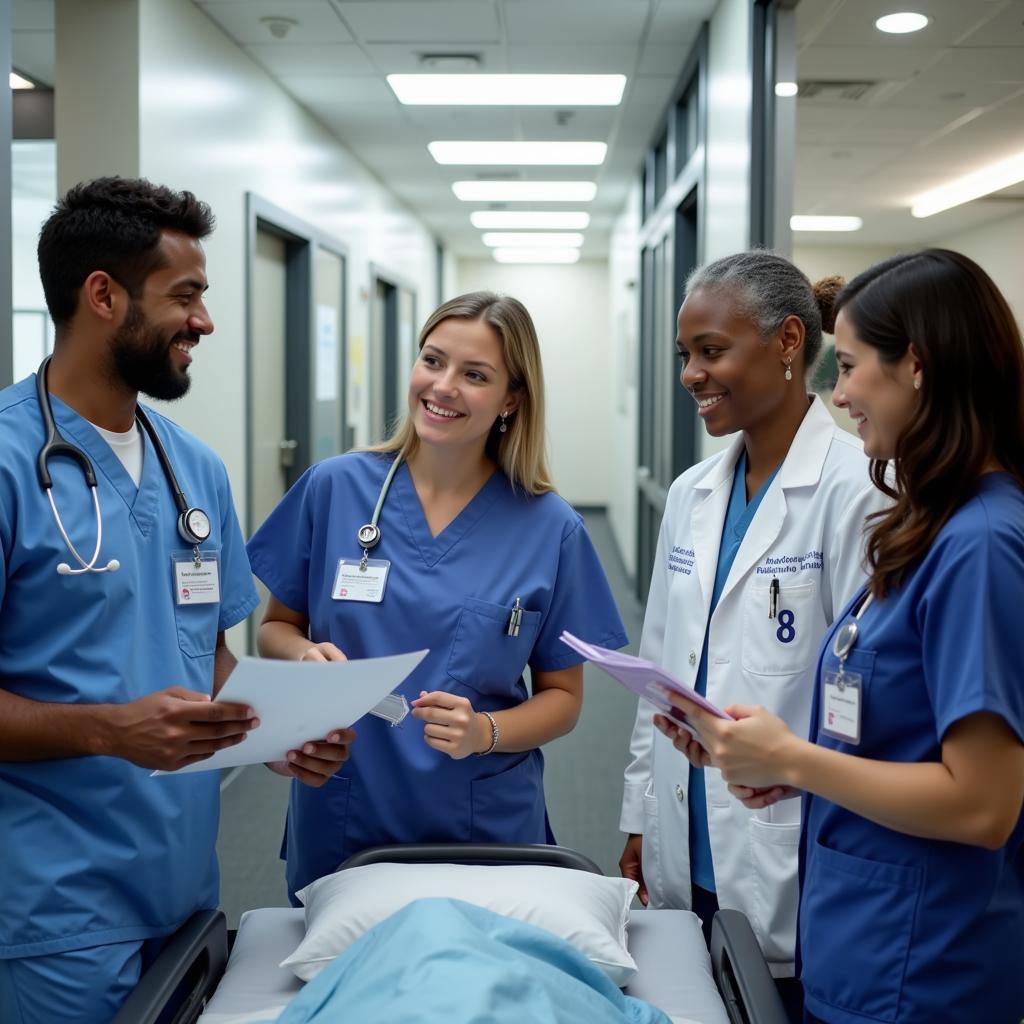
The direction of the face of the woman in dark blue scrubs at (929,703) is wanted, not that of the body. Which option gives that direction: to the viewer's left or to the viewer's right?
to the viewer's left

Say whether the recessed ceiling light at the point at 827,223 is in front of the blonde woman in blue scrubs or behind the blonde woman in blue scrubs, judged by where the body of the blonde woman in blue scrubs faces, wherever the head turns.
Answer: behind

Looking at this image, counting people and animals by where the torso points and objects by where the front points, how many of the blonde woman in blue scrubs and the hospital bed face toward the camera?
2

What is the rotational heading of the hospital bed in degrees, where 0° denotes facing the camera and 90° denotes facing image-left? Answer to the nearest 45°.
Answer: approximately 0°

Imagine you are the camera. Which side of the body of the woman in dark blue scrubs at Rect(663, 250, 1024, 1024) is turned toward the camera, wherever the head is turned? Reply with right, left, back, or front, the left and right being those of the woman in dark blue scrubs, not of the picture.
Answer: left

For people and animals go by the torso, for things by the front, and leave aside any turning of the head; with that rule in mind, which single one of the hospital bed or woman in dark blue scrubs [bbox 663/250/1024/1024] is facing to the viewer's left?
the woman in dark blue scrubs

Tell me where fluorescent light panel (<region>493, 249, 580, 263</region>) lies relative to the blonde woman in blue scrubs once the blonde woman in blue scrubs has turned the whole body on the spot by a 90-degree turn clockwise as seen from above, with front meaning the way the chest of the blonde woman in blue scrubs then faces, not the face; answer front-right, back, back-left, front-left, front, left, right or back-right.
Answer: right

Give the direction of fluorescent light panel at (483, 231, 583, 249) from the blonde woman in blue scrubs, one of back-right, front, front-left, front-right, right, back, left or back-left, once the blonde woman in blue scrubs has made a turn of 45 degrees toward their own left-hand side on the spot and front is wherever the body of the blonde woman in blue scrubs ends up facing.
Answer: back-left

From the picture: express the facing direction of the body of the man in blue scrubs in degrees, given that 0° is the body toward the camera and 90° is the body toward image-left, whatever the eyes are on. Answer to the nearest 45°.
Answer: approximately 315°

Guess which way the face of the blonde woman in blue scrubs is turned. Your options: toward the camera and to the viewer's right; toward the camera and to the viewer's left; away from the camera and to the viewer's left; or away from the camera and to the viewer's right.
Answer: toward the camera and to the viewer's left

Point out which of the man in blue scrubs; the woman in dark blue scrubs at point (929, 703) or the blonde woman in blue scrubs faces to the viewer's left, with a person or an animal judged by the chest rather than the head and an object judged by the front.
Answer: the woman in dark blue scrubs

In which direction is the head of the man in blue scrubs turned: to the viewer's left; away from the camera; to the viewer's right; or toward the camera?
to the viewer's right
